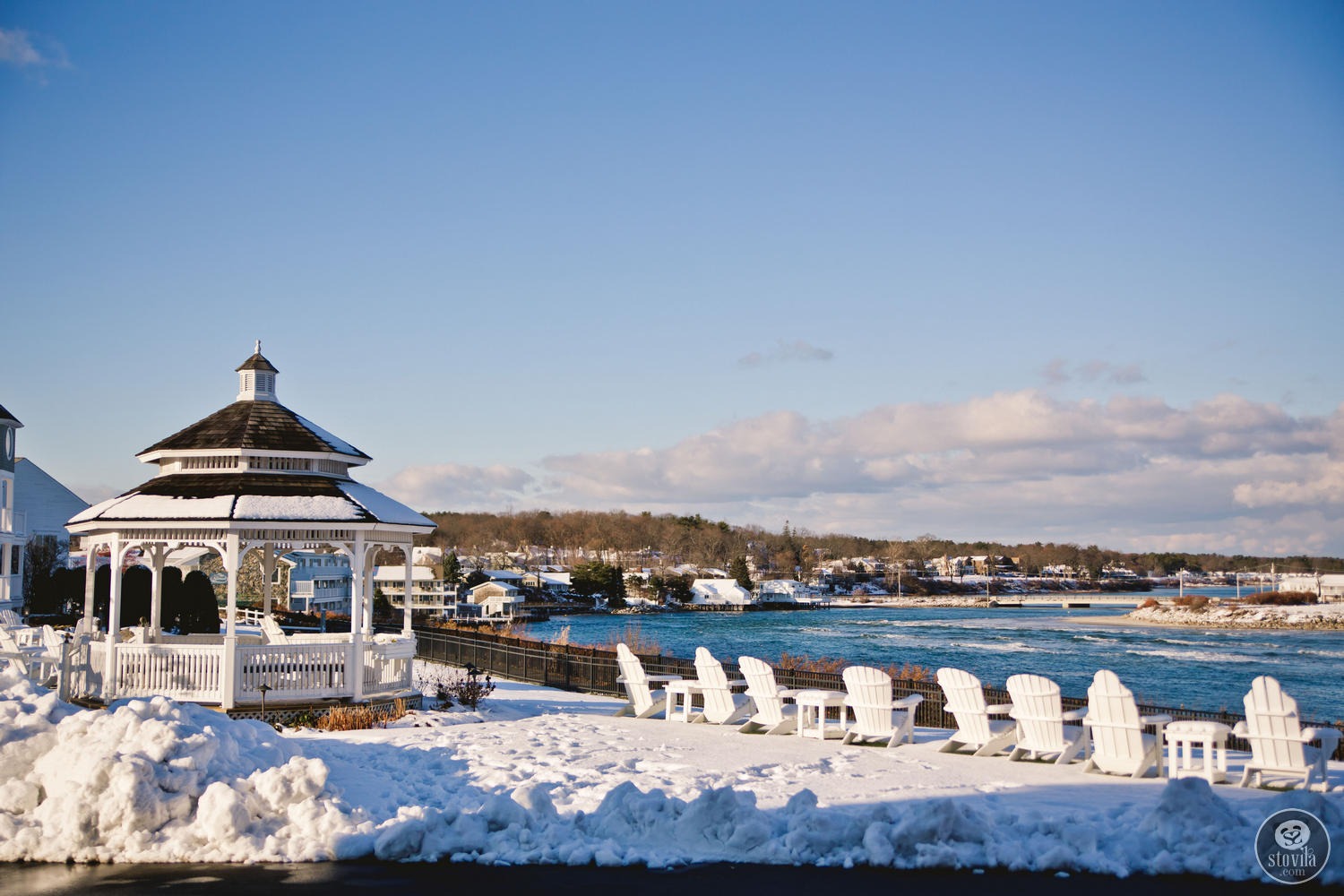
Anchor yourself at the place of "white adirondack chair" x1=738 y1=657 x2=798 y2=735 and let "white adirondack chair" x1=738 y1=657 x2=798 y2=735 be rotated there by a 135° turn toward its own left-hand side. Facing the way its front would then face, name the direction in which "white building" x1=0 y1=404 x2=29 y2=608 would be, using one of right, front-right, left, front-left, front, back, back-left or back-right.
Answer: front-right

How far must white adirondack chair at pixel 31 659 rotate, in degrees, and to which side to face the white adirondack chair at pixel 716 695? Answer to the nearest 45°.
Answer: approximately 90° to its right

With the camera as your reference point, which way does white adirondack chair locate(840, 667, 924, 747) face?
facing away from the viewer and to the right of the viewer

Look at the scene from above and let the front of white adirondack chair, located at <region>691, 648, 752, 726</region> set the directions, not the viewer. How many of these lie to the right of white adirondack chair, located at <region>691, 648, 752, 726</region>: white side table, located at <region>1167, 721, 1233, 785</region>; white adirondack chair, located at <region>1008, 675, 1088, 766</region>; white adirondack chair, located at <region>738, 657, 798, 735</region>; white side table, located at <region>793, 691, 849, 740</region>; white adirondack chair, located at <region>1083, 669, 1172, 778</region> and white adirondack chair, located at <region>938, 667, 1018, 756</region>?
6

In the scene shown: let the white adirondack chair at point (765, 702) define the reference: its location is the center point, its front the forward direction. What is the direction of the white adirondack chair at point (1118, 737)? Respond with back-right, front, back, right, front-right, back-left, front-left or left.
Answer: right

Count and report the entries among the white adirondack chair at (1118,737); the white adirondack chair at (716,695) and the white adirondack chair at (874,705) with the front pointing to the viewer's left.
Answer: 0

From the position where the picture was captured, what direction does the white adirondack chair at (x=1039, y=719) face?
facing away from the viewer and to the right of the viewer

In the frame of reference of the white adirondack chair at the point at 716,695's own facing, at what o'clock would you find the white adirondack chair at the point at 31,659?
the white adirondack chair at the point at 31,659 is roughly at 8 o'clock from the white adirondack chair at the point at 716,695.
